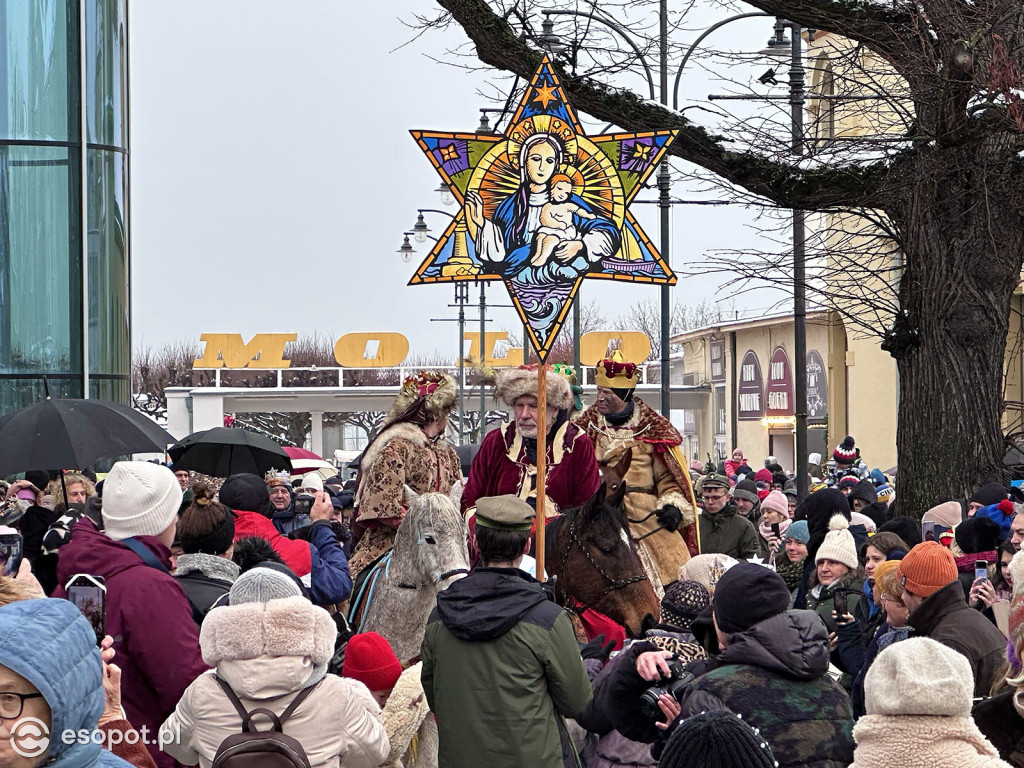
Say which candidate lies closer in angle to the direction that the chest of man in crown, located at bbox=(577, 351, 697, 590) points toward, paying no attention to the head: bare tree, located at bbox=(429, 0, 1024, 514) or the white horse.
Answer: the white horse

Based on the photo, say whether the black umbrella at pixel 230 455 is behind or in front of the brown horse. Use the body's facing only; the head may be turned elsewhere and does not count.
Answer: behind

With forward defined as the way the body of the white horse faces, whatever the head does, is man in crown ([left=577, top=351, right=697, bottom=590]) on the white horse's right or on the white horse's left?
on the white horse's left

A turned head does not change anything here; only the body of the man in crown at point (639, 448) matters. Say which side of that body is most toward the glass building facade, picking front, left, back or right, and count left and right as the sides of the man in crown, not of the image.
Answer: right

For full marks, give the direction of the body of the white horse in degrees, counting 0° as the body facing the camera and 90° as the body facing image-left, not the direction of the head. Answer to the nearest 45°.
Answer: approximately 315°

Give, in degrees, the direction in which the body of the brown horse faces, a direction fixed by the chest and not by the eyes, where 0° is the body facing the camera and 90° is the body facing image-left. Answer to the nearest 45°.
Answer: approximately 315°

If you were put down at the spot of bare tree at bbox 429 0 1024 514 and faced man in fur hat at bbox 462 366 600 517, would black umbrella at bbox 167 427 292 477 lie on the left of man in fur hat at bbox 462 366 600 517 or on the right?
right

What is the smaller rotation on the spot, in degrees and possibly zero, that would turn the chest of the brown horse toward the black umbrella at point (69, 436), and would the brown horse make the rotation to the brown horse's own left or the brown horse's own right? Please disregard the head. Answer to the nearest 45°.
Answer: approximately 135° to the brown horse's own right

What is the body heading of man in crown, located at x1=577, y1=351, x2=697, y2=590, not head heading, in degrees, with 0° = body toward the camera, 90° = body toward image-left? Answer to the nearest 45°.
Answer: approximately 45°

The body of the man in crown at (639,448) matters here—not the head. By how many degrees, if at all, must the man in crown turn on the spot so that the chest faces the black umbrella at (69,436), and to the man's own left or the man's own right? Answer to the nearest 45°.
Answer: approximately 45° to the man's own right
